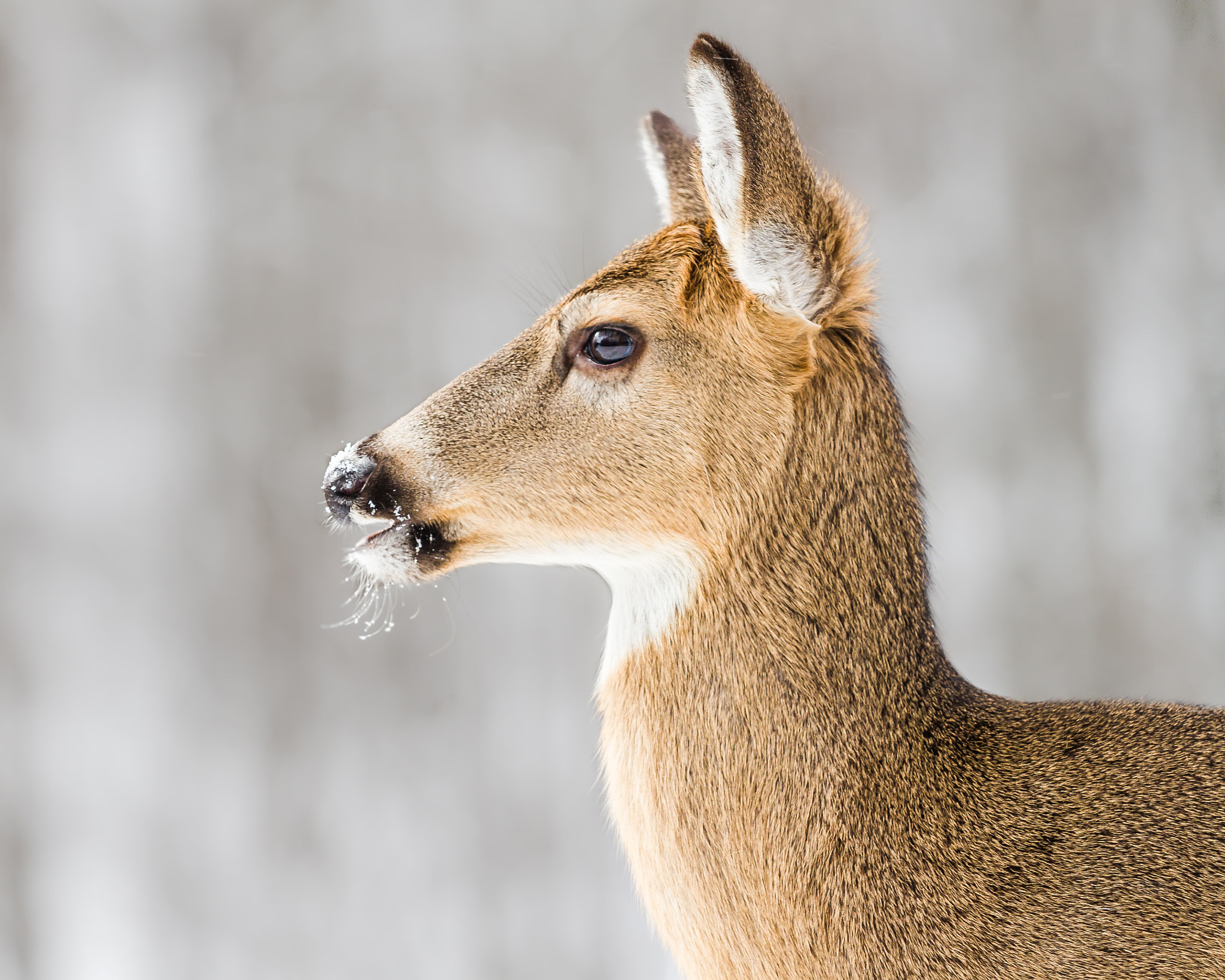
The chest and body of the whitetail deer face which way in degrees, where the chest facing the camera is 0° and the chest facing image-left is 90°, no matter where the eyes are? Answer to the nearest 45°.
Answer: approximately 90°
